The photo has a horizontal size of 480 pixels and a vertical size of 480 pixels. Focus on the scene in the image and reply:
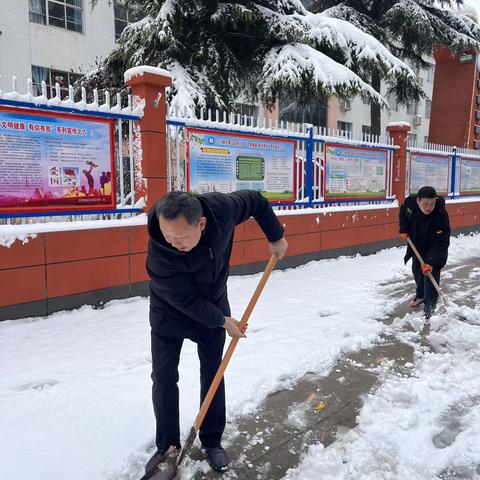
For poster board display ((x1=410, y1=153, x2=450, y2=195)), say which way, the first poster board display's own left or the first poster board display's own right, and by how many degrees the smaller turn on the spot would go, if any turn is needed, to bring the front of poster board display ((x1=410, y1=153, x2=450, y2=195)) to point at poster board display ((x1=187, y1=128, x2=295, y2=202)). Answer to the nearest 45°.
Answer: approximately 90° to the first poster board display's own right

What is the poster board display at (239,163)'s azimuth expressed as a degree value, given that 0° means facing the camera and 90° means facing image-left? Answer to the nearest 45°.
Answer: approximately 315°

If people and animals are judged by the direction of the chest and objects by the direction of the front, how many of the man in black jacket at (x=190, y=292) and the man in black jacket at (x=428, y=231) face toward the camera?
2

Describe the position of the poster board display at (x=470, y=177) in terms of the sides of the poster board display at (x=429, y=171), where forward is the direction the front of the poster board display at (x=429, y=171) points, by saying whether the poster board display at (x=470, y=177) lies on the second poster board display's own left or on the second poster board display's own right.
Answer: on the second poster board display's own left

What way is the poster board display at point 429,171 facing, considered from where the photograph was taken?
facing the viewer and to the right of the viewer

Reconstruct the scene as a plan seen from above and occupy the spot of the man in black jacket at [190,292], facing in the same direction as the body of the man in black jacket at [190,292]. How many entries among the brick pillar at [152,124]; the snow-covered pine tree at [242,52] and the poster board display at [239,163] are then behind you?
3

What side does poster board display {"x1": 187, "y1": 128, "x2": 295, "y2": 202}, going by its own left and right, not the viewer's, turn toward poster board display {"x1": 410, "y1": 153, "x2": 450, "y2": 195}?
left

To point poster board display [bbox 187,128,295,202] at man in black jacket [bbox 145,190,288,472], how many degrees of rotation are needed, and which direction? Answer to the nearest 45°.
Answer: approximately 45° to its right

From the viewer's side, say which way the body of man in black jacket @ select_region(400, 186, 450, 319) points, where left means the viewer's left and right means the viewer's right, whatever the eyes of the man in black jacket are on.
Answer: facing the viewer

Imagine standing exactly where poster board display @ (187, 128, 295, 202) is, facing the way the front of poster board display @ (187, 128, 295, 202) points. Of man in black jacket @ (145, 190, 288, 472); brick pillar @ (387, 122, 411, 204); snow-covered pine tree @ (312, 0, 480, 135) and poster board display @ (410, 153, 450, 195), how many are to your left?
3

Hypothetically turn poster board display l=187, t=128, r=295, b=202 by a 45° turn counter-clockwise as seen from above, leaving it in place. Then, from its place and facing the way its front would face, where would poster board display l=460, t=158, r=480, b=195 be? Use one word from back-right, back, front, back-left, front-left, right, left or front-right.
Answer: front-left

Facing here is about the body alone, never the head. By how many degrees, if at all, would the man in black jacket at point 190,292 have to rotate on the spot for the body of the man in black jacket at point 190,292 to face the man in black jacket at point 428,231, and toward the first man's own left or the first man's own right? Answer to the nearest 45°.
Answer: approximately 135° to the first man's own left

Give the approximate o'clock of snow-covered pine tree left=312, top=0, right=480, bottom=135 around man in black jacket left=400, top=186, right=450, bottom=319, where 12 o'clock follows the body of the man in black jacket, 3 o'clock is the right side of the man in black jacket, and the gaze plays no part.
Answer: The snow-covered pine tree is roughly at 6 o'clock from the man in black jacket.
